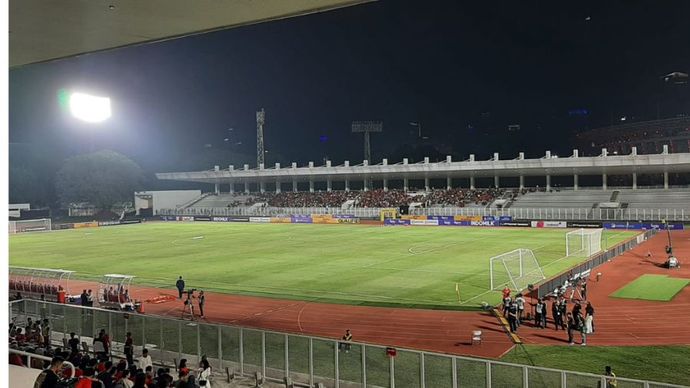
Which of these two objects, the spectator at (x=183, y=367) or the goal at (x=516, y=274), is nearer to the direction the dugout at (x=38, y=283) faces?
the goal

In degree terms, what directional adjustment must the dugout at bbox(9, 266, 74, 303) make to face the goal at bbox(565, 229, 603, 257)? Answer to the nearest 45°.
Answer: approximately 45° to its right

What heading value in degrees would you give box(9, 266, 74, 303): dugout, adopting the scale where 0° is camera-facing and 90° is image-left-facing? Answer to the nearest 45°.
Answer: approximately 225°

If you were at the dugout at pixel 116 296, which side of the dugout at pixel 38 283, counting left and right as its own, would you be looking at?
right

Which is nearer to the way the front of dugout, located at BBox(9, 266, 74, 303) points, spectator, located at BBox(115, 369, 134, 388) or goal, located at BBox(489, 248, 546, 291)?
the goal

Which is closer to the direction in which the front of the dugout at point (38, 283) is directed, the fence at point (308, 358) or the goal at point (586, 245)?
the goal

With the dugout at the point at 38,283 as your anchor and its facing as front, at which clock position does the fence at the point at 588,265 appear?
The fence is roughly at 2 o'clock from the dugout.

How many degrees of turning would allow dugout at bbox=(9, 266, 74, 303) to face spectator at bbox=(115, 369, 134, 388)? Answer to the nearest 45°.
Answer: approximately 135° to its right
